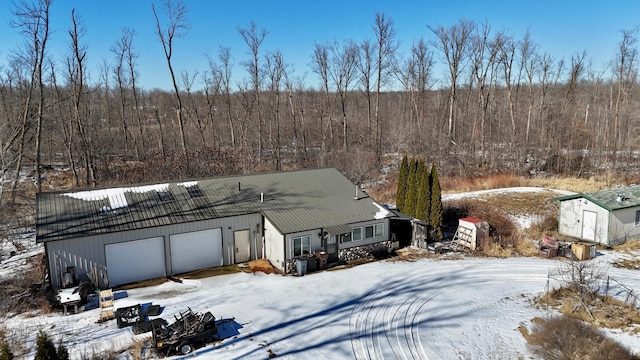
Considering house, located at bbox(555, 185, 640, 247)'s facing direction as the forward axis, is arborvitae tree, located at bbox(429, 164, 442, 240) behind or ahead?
ahead

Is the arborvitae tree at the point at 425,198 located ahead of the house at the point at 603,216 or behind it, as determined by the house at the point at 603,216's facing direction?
ahead

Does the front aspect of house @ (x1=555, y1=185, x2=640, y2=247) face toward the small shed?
yes

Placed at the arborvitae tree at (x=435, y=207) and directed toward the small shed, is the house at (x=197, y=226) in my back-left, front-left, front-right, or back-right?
back-right

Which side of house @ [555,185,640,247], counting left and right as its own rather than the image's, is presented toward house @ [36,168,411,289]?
front

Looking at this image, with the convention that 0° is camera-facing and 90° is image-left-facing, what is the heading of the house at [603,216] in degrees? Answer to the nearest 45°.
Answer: approximately 45°

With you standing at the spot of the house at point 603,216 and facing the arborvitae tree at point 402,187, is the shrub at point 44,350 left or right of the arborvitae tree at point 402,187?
left

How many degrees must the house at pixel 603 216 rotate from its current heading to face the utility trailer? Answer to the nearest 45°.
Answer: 0° — it already faces it

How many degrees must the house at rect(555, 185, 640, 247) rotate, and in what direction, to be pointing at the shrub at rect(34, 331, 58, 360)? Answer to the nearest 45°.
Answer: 0° — it already faces it

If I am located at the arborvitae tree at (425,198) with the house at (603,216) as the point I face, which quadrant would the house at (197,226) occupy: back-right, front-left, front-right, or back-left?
back-right

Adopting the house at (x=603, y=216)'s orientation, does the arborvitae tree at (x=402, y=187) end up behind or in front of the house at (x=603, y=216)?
in front

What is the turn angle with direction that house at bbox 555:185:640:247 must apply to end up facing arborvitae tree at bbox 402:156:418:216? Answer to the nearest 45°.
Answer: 0° — it already faces it
